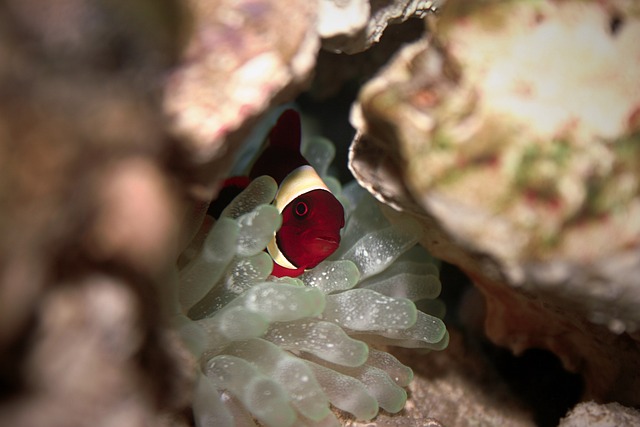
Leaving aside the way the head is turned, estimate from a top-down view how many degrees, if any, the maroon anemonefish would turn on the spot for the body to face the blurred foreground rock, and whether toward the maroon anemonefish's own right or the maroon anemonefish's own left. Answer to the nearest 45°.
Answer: approximately 45° to the maroon anemonefish's own right

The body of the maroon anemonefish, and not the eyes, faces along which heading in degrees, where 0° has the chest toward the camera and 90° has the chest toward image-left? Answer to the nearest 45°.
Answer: approximately 315°

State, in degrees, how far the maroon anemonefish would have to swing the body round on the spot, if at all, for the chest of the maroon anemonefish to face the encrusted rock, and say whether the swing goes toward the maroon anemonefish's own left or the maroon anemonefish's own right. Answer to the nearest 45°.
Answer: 0° — it already faces it

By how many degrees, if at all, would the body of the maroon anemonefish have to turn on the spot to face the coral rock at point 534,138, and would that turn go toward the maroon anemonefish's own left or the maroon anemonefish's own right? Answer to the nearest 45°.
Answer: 0° — it already faces it
